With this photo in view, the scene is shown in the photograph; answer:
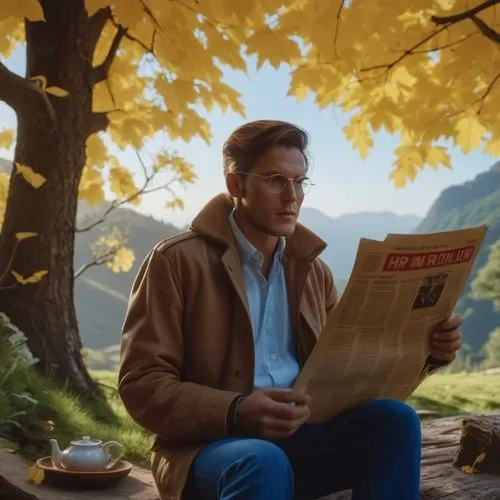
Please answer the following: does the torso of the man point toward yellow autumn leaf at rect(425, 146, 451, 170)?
no

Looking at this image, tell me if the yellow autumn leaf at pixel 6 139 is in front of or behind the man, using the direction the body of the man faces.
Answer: behind

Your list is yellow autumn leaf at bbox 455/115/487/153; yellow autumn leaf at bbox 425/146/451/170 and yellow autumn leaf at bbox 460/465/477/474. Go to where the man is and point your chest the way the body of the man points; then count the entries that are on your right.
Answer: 0

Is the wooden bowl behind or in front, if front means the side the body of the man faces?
behind

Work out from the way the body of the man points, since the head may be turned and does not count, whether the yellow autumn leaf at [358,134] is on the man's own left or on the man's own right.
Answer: on the man's own left

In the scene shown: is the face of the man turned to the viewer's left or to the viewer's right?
to the viewer's right

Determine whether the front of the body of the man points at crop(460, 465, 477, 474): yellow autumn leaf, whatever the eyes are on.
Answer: no

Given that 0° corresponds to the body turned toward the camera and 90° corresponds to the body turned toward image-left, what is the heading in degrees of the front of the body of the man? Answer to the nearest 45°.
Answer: approximately 315°

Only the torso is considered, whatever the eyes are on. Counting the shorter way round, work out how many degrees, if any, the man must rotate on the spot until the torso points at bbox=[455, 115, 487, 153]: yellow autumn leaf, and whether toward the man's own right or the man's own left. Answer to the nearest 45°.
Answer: approximately 90° to the man's own left

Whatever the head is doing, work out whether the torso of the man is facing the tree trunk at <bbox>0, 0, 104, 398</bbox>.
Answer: no
